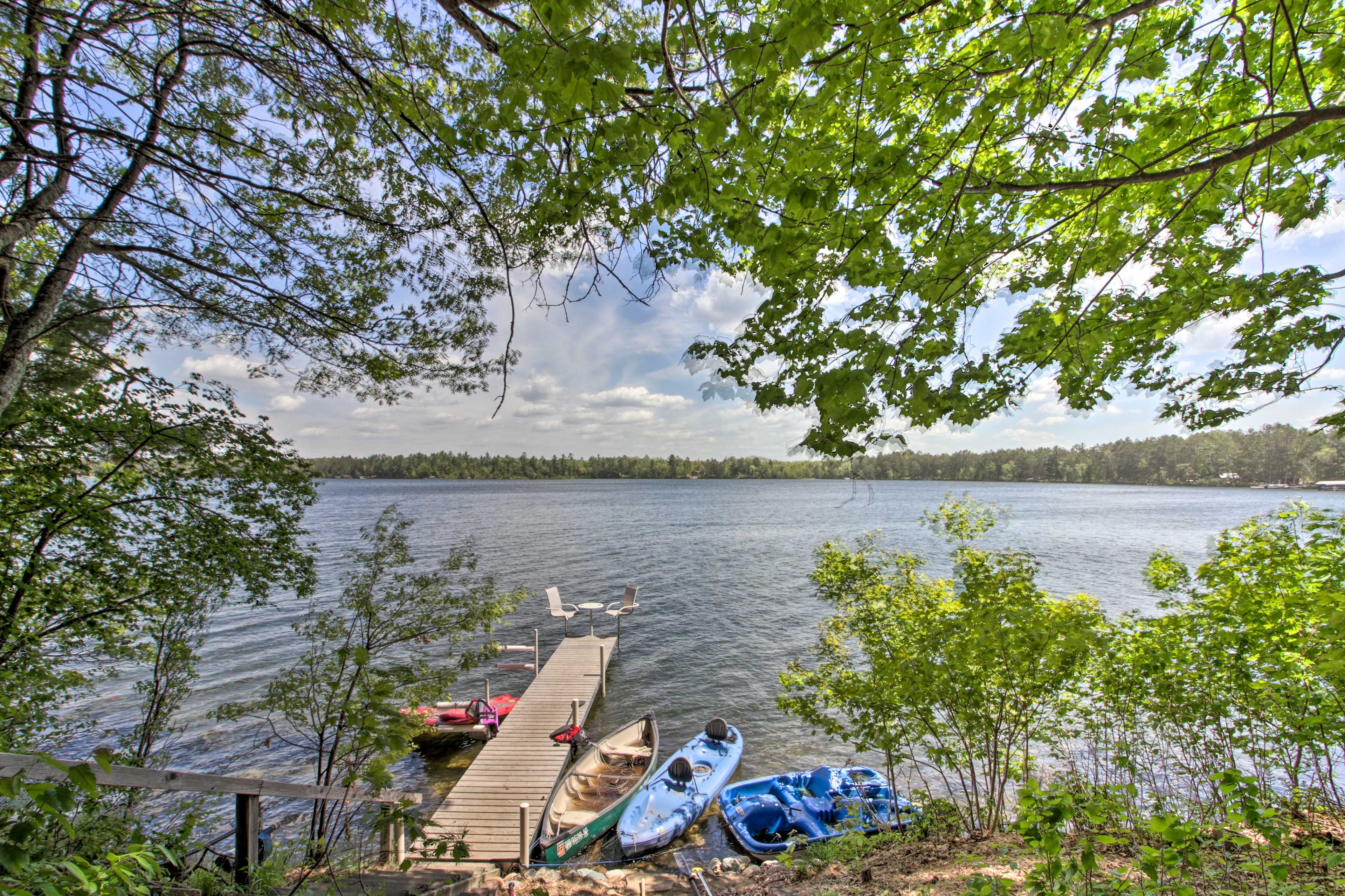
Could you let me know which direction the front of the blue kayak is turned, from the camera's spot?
facing the viewer and to the left of the viewer

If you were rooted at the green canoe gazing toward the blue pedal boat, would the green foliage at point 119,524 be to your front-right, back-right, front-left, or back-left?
back-right

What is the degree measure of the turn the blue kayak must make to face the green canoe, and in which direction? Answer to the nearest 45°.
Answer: approximately 45° to its right

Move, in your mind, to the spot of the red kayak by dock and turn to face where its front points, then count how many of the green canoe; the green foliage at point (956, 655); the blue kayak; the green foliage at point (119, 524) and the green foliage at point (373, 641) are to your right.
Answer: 0

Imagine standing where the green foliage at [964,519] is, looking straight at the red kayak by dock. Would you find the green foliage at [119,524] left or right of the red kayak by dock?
left

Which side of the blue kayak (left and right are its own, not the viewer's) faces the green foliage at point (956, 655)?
left

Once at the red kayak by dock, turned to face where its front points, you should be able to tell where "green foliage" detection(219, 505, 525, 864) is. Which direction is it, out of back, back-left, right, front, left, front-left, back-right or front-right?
left

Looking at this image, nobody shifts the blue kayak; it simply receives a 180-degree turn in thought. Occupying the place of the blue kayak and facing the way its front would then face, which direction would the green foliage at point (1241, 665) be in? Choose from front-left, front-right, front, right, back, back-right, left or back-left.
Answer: right

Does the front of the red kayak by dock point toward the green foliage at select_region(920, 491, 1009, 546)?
no

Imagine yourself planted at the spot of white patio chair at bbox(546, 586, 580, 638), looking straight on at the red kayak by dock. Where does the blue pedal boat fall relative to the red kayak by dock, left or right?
left

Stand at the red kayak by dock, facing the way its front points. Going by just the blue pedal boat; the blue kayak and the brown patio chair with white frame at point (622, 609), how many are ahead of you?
0

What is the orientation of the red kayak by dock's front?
to the viewer's left
